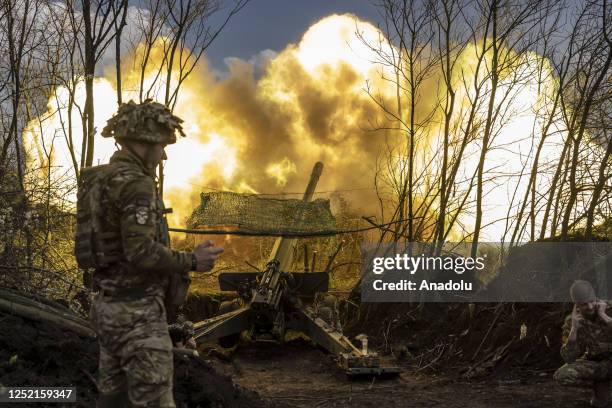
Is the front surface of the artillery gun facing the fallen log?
no

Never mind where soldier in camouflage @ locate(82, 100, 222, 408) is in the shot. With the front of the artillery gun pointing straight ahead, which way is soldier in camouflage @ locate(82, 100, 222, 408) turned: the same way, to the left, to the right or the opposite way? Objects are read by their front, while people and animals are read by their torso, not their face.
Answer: to the right

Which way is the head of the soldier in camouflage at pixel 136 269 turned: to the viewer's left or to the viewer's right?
to the viewer's right

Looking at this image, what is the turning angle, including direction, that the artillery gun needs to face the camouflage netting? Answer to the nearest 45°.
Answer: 0° — it already faces it

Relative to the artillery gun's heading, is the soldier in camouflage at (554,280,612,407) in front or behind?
behind

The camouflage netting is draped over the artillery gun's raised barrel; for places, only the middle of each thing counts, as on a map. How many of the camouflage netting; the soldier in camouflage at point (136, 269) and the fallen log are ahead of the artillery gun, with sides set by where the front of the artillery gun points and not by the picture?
1

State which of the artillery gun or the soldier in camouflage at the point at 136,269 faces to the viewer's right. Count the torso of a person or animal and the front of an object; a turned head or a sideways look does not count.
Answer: the soldier in camouflage

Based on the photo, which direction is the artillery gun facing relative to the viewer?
away from the camera

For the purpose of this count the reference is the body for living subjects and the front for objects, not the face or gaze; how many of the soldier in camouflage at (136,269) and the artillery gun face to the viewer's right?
1

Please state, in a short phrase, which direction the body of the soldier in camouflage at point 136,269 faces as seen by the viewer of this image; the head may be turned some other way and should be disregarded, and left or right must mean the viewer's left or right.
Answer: facing to the right of the viewer

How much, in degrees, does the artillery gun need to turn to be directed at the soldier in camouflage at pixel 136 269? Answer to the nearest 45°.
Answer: approximately 180°
